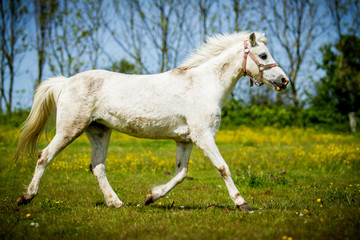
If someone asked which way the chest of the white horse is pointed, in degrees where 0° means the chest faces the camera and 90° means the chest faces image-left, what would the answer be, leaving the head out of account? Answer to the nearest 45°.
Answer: approximately 270°
